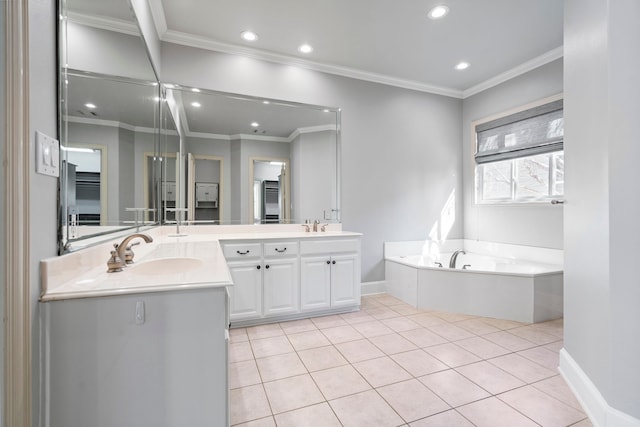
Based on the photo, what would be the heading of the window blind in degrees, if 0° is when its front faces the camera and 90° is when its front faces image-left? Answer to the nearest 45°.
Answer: approximately 45°

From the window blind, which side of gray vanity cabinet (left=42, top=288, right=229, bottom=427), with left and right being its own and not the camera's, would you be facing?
front

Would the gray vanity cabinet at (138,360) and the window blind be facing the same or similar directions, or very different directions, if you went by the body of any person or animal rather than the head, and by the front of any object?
very different directions

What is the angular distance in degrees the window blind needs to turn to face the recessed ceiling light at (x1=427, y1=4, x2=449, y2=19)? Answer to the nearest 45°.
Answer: approximately 45° to its left

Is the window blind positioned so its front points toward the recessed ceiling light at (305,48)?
yes

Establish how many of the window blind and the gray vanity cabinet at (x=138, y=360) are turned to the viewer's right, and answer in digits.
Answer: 1

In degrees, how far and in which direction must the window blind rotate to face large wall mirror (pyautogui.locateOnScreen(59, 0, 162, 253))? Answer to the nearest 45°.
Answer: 0° — it already faces it

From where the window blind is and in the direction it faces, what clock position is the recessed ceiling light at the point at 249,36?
The recessed ceiling light is roughly at 12 o'clock from the window blind.

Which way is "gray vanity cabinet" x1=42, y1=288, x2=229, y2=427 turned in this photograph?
to the viewer's right

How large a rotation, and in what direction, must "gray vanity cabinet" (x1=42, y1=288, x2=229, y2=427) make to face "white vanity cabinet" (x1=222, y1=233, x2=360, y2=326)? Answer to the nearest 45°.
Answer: approximately 45° to its left
